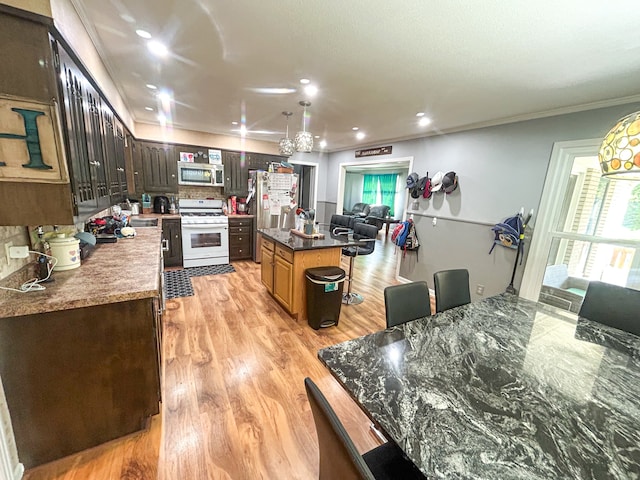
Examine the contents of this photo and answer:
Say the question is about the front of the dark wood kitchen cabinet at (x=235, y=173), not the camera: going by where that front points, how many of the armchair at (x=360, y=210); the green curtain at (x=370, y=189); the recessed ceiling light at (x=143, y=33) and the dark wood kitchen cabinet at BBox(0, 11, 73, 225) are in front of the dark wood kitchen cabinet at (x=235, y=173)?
2

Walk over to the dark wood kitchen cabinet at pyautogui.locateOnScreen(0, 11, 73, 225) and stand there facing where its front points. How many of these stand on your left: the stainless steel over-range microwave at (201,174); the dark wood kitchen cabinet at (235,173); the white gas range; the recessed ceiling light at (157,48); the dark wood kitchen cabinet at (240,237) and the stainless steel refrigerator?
6

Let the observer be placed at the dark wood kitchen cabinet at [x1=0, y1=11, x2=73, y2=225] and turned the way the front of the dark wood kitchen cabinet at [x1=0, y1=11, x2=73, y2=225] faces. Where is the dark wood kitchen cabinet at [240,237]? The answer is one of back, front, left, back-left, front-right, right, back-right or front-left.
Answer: left

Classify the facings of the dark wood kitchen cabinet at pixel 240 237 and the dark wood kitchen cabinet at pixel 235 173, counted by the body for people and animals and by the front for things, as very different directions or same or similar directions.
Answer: same or similar directions

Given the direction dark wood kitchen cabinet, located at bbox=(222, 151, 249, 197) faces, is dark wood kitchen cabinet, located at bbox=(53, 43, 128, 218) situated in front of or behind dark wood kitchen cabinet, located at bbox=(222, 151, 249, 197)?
in front

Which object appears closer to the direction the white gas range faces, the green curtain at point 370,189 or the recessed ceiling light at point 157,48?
the recessed ceiling light

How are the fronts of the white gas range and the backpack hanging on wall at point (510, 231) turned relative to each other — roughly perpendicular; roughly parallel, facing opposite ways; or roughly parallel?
roughly perpendicular

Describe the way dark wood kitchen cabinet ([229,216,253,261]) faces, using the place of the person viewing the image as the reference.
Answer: facing the viewer

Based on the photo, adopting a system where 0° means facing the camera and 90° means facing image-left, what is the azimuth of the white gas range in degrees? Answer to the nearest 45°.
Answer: approximately 0°

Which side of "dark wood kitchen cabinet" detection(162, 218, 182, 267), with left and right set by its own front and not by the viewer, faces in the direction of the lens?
front
